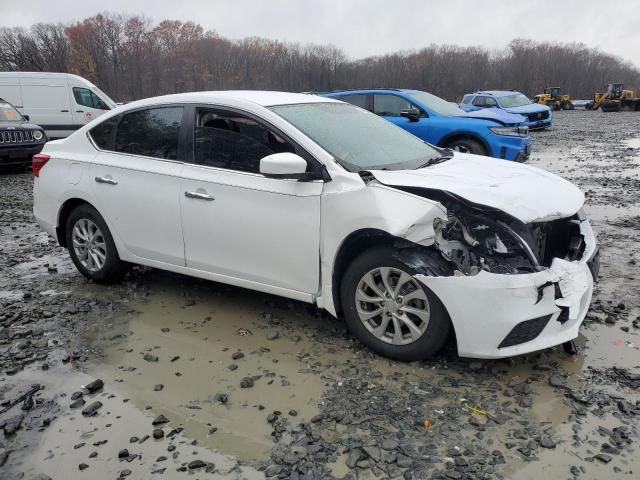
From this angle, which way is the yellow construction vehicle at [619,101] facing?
to the viewer's left

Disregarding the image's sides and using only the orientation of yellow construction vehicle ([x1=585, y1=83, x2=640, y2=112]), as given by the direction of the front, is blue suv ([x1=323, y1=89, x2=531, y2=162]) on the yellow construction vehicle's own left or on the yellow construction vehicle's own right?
on the yellow construction vehicle's own left

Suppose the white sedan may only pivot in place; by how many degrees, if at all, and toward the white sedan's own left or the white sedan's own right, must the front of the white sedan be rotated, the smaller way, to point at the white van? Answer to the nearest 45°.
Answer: approximately 180°

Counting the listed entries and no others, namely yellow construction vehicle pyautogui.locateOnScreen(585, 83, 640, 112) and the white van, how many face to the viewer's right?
1

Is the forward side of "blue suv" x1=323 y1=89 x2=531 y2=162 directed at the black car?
no

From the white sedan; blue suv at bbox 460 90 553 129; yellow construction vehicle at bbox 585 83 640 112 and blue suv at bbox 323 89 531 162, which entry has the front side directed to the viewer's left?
the yellow construction vehicle

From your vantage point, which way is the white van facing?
to the viewer's right

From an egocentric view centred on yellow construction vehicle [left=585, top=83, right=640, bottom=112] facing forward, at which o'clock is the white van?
The white van is roughly at 10 o'clock from the yellow construction vehicle.

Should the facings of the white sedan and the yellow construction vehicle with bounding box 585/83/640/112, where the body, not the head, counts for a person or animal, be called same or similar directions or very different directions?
very different directions

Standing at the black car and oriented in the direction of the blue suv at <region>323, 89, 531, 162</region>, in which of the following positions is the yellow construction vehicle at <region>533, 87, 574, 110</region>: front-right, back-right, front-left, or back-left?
front-left

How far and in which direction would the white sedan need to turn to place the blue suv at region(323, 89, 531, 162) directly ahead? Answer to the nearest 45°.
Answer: approximately 135° to its left

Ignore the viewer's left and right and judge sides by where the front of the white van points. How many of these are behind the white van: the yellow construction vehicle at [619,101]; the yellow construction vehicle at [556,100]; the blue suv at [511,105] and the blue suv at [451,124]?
0

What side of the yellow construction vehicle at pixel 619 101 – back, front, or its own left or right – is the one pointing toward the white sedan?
left

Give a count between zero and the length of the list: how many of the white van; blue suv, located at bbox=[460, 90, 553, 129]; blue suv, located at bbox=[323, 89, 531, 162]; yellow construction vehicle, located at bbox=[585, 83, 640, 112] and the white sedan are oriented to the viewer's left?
1

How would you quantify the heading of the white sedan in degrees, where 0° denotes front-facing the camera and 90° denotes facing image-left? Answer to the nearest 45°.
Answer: approximately 315°

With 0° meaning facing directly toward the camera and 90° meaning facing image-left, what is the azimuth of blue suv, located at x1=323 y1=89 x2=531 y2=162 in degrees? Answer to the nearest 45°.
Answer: approximately 315°
